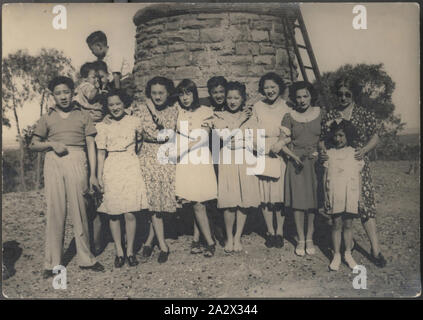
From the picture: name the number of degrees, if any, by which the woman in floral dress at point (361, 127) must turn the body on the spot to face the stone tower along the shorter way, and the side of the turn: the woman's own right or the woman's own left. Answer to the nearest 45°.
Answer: approximately 90° to the woman's own right

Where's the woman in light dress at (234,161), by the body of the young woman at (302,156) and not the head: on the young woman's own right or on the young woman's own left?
on the young woman's own right

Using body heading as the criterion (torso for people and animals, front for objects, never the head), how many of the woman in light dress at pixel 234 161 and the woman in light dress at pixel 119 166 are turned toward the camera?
2

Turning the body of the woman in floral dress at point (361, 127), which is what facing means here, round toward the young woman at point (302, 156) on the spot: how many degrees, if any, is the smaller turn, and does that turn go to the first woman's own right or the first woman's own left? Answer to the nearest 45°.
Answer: approximately 90° to the first woman's own right

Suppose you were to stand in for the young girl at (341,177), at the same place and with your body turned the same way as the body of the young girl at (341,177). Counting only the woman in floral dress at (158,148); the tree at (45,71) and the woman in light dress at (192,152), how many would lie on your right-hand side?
3

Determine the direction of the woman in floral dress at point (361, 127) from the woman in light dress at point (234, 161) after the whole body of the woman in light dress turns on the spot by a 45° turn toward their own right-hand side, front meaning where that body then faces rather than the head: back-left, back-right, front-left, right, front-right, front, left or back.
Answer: back-left

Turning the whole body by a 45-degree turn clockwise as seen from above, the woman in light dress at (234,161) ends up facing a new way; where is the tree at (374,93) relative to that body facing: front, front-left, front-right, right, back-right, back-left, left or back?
back-left
